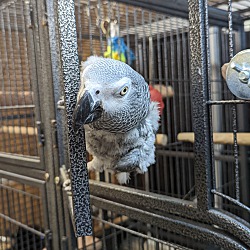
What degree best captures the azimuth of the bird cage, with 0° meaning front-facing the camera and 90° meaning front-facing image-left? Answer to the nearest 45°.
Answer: approximately 45°
